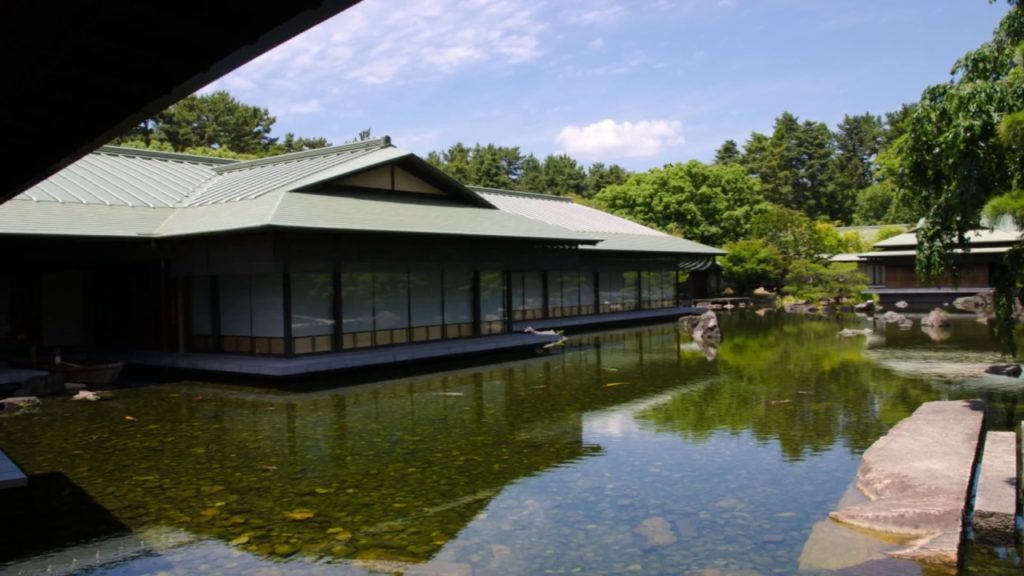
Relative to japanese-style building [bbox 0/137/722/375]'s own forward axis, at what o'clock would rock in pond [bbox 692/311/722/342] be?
The rock in pond is roughly at 10 o'clock from the japanese-style building.

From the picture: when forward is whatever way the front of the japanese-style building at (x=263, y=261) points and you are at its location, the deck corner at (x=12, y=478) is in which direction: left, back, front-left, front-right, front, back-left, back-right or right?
front-right

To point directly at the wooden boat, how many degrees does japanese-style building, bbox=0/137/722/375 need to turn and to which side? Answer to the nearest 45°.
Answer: approximately 90° to its right

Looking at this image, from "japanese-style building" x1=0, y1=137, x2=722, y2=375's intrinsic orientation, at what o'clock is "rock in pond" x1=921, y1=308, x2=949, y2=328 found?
The rock in pond is roughly at 10 o'clock from the japanese-style building.

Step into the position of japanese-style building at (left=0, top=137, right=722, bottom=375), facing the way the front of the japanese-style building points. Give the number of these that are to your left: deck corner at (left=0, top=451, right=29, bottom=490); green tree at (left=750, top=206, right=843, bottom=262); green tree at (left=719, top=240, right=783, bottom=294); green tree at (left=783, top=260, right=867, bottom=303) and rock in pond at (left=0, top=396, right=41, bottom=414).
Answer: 3

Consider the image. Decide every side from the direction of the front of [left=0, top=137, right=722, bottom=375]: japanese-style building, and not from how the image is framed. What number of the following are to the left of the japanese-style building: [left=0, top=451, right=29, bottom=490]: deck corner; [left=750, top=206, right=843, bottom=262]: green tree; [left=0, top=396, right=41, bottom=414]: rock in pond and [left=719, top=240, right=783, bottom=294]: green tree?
2

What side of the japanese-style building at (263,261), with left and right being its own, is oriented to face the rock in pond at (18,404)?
right

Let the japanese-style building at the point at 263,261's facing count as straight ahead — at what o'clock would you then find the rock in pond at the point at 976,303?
The rock in pond is roughly at 10 o'clock from the japanese-style building.

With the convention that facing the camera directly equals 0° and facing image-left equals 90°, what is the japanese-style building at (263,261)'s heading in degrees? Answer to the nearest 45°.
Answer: approximately 315°

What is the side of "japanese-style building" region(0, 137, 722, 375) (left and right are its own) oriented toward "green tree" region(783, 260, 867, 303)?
left

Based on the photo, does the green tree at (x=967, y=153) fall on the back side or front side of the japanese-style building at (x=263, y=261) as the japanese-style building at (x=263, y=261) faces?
on the front side
